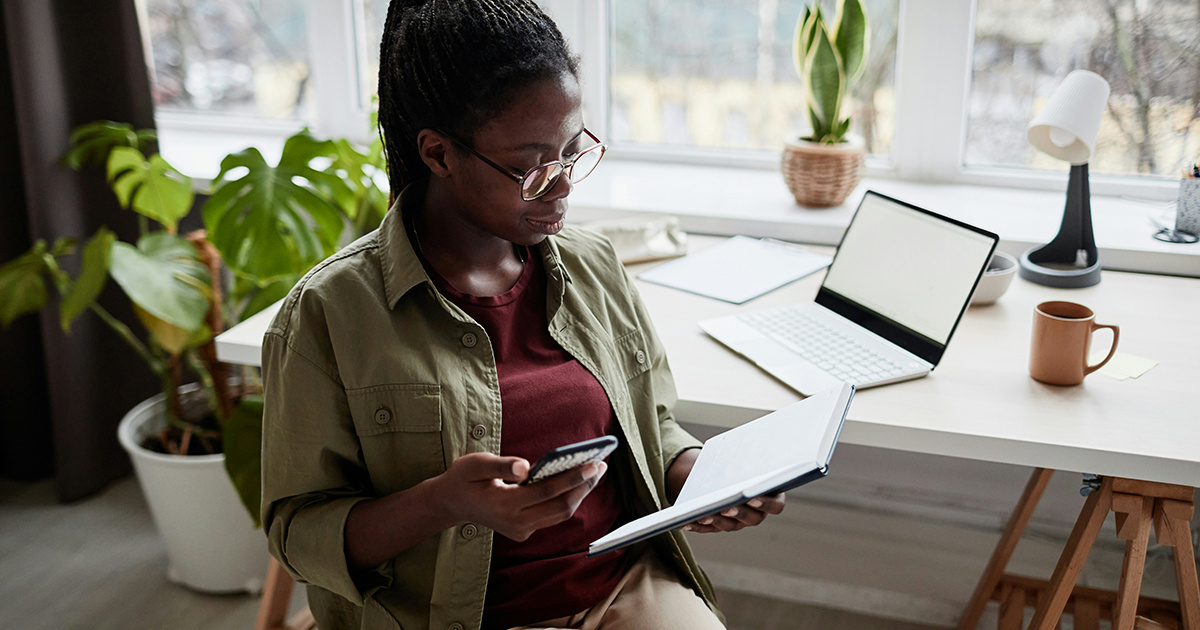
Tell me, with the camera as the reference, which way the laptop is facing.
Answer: facing the viewer and to the left of the viewer

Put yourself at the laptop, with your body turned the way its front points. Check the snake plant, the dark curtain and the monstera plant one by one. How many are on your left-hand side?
0

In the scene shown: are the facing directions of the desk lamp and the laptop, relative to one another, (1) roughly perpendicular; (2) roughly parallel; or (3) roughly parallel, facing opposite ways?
roughly parallel

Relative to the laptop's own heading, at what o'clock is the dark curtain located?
The dark curtain is roughly at 2 o'clock from the laptop.

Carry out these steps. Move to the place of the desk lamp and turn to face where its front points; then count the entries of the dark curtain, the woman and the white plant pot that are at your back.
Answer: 0

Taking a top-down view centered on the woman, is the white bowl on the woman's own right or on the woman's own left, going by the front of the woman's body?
on the woman's own left

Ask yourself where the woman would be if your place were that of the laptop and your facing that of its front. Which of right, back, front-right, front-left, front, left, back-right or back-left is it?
front

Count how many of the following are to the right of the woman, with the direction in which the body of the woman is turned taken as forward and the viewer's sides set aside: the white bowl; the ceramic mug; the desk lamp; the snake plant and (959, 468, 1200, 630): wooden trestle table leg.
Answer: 0

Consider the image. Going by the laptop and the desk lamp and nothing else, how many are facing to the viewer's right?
0

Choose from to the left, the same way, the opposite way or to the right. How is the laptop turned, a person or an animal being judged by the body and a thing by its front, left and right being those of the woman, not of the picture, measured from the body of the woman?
to the right

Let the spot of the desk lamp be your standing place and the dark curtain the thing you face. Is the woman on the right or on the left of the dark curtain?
left
